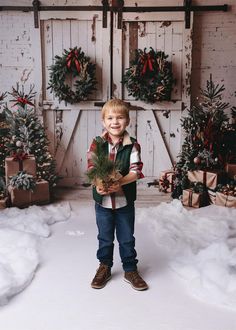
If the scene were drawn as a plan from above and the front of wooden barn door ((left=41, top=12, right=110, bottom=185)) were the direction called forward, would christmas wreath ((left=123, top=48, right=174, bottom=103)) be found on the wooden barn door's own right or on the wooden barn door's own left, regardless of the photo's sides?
on the wooden barn door's own left

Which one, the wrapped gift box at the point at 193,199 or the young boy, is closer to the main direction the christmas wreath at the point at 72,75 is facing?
the young boy

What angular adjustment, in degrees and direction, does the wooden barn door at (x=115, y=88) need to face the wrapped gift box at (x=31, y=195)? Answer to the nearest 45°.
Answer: approximately 45° to its right

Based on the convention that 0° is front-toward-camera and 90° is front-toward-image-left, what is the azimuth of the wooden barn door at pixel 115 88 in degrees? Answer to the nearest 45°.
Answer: approximately 0°

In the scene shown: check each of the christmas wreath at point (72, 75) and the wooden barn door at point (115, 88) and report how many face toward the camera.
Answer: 2

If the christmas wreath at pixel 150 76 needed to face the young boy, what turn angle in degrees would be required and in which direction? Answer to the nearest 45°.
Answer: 0° — it already faces them

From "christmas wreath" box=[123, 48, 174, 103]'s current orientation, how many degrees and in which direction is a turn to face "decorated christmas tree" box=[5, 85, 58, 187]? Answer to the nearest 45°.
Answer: approximately 90° to its right
